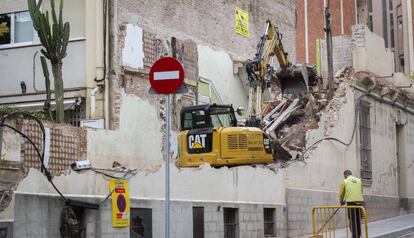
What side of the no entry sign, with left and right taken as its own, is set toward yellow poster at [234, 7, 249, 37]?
back

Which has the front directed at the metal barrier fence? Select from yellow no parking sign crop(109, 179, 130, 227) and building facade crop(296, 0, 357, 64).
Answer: the building facade

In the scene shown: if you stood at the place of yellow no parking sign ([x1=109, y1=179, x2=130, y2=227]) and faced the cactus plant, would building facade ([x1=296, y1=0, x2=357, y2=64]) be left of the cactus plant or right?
right

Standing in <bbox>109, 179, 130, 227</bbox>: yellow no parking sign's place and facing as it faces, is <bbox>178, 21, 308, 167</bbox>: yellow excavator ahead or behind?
behind

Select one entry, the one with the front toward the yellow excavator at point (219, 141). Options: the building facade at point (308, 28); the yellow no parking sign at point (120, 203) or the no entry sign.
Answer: the building facade

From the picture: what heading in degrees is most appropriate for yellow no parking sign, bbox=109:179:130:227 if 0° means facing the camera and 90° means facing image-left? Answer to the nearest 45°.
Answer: approximately 0°

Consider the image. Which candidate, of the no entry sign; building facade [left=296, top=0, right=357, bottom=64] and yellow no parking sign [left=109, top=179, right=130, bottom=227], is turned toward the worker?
the building facade

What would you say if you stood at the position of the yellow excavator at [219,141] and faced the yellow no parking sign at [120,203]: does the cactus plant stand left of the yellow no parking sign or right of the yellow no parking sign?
right
